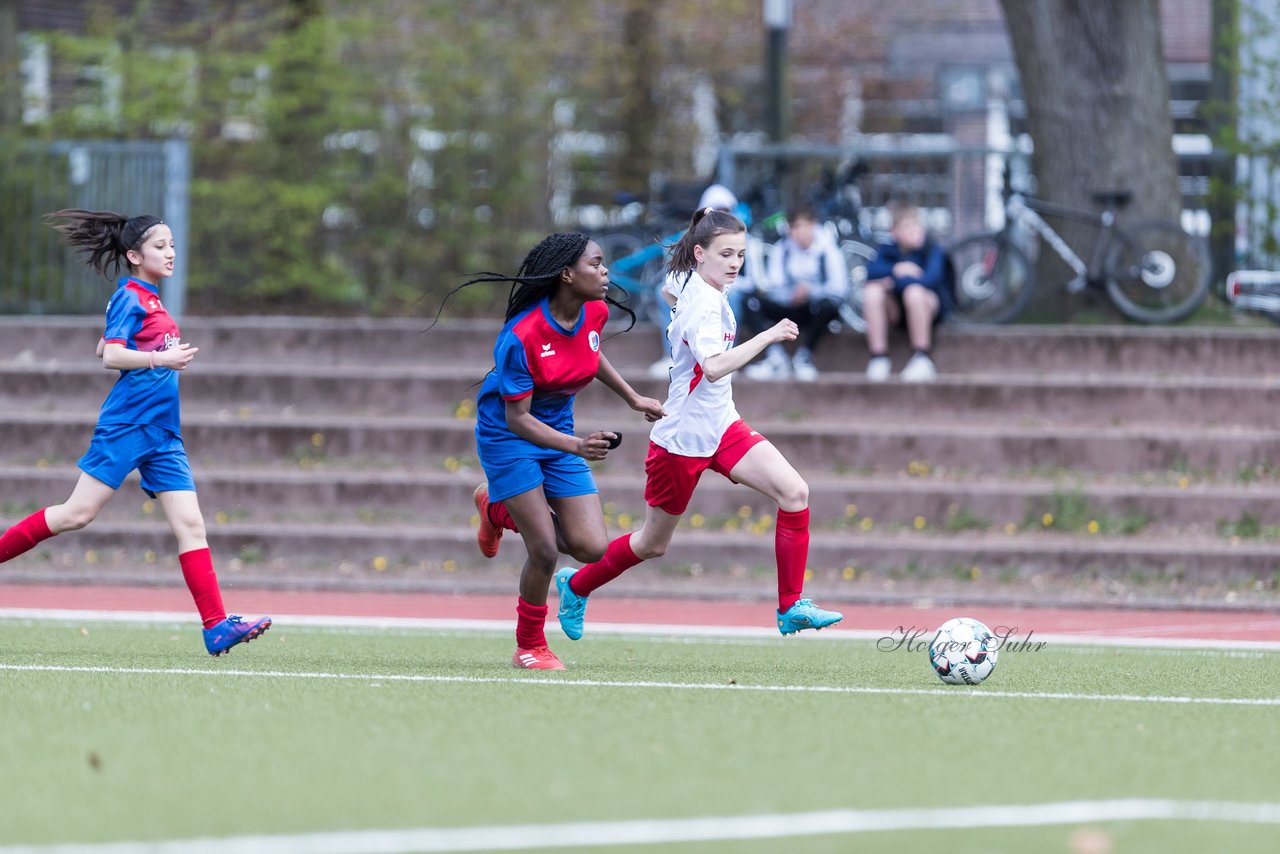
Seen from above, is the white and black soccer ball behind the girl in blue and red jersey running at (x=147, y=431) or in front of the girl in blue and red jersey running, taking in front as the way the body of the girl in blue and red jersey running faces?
in front

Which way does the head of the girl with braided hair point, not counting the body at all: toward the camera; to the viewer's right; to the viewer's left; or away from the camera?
to the viewer's right

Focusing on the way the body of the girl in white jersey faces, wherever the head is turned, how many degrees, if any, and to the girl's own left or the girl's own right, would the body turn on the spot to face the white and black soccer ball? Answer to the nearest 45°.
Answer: approximately 45° to the girl's own right

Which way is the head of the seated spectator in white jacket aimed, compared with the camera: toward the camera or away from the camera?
toward the camera

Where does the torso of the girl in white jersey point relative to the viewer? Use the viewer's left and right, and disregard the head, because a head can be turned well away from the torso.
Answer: facing to the right of the viewer

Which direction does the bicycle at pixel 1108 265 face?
to the viewer's left

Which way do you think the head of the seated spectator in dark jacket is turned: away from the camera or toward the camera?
toward the camera

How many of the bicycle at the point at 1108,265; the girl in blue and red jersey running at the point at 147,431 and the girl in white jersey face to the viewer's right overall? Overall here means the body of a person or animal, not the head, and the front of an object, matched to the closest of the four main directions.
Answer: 2

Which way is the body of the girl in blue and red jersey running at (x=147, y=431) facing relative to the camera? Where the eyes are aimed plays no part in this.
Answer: to the viewer's right

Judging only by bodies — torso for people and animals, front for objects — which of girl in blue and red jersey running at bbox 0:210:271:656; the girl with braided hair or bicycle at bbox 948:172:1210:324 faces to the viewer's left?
the bicycle
